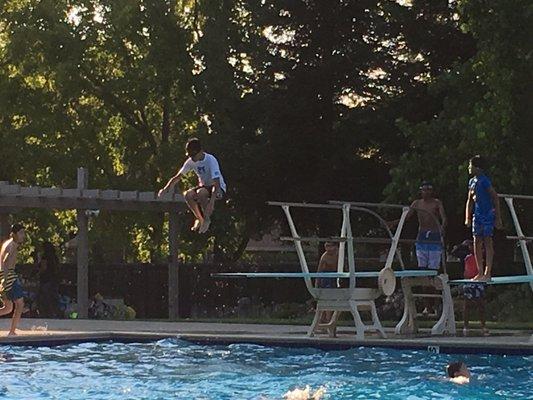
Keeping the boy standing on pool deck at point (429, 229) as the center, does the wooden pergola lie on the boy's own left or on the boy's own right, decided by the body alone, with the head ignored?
on the boy's own right

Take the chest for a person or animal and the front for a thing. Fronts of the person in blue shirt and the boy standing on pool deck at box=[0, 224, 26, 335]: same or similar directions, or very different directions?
very different directions

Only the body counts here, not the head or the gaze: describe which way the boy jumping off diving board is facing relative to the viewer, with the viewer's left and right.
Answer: facing the viewer and to the left of the viewer

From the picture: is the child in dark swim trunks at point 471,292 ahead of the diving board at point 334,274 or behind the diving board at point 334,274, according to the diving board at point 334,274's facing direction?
behind

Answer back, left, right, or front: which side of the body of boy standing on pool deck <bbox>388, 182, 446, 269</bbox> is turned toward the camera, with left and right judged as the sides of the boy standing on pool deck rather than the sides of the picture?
front

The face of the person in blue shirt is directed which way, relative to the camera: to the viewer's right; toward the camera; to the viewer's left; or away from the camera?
to the viewer's left

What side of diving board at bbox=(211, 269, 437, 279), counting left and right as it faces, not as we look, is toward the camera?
left

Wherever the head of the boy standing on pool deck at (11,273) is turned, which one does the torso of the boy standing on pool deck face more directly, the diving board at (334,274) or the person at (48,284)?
the diving board

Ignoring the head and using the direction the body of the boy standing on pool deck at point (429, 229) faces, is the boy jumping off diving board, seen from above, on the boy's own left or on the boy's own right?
on the boy's own right

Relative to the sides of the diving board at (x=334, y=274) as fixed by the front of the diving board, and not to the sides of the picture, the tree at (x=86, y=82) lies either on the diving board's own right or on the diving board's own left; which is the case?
on the diving board's own right

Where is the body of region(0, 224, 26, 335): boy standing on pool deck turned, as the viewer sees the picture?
to the viewer's right

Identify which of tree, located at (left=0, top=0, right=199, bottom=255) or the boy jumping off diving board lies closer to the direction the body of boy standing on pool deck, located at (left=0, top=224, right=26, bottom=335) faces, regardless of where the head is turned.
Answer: the boy jumping off diving board

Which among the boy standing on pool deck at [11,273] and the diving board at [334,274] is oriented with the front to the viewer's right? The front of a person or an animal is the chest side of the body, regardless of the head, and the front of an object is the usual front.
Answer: the boy standing on pool deck

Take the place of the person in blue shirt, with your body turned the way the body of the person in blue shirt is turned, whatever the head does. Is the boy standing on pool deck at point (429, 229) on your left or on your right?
on your right
